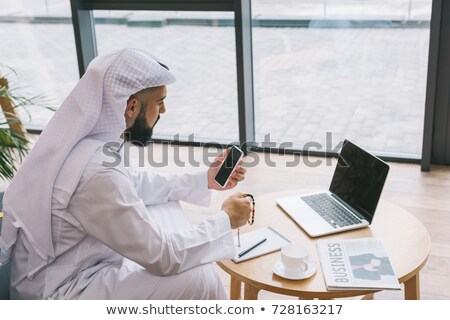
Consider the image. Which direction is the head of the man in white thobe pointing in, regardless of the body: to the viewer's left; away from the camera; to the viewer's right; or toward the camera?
to the viewer's right

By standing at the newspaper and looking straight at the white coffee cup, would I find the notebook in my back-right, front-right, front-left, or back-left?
front-right

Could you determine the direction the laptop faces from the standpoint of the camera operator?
facing the viewer and to the left of the viewer

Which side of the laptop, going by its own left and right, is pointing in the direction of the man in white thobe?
front
